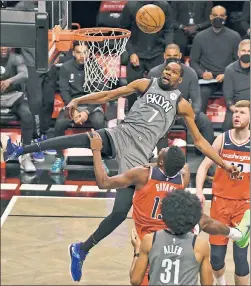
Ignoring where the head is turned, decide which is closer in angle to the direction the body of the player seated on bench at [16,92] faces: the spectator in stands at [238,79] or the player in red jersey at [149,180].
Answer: the player in red jersey

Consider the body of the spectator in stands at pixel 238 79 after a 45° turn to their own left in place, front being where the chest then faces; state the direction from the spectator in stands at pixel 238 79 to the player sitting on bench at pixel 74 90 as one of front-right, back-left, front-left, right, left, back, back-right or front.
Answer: back-right

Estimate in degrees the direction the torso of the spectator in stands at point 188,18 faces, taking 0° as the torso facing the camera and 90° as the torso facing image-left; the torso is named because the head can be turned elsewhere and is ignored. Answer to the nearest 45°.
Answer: approximately 0°

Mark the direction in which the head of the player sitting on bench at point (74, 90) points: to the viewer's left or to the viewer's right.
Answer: to the viewer's right

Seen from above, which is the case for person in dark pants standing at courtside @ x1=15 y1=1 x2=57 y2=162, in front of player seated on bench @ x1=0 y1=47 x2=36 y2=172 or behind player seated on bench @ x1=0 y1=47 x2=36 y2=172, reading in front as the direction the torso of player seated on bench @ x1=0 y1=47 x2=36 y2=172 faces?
behind

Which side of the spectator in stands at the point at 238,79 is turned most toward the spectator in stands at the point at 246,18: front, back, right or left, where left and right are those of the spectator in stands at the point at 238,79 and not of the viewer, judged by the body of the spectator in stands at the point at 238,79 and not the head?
back

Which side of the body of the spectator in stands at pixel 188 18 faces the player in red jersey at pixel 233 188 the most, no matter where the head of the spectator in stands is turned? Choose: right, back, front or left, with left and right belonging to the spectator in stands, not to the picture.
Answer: front

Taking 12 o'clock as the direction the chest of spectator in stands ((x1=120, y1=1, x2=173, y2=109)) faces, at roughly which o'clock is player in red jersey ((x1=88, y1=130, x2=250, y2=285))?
The player in red jersey is roughly at 12 o'clock from the spectator in stands.

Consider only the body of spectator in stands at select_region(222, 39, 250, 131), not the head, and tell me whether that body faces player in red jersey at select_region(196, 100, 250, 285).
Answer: yes
